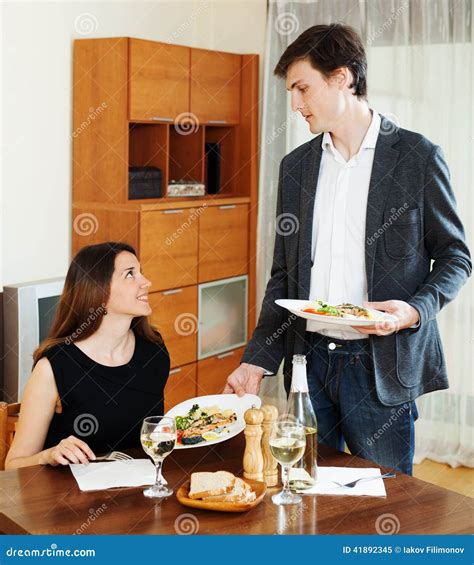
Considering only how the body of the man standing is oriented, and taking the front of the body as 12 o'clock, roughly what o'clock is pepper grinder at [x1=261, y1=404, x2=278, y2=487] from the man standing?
The pepper grinder is roughly at 11 o'clock from the man standing.

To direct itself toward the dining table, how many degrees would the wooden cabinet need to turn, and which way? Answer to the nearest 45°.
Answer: approximately 45° to its right

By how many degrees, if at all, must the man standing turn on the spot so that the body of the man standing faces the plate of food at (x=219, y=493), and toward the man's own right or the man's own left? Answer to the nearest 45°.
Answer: approximately 45° to the man's own left

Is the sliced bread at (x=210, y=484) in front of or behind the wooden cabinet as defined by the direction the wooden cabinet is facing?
in front

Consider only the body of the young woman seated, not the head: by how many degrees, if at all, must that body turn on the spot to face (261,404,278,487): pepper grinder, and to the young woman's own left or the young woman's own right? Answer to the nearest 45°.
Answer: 0° — they already face it

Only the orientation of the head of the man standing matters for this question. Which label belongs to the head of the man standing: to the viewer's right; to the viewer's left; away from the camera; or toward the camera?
to the viewer's left

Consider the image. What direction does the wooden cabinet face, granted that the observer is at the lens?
facing the viewer and to the right of the viewer

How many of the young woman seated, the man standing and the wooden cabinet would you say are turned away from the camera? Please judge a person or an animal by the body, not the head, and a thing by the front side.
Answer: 0

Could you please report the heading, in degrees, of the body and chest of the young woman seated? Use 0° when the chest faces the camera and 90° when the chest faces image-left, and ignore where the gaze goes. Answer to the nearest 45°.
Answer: approximately 315°

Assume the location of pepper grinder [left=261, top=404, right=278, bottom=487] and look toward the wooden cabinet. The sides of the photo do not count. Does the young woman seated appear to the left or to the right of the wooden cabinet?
left

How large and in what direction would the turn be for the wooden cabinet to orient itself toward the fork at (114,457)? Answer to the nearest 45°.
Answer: approximately 45° to its right

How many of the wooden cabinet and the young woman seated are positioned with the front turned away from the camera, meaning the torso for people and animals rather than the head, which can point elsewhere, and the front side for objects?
0
